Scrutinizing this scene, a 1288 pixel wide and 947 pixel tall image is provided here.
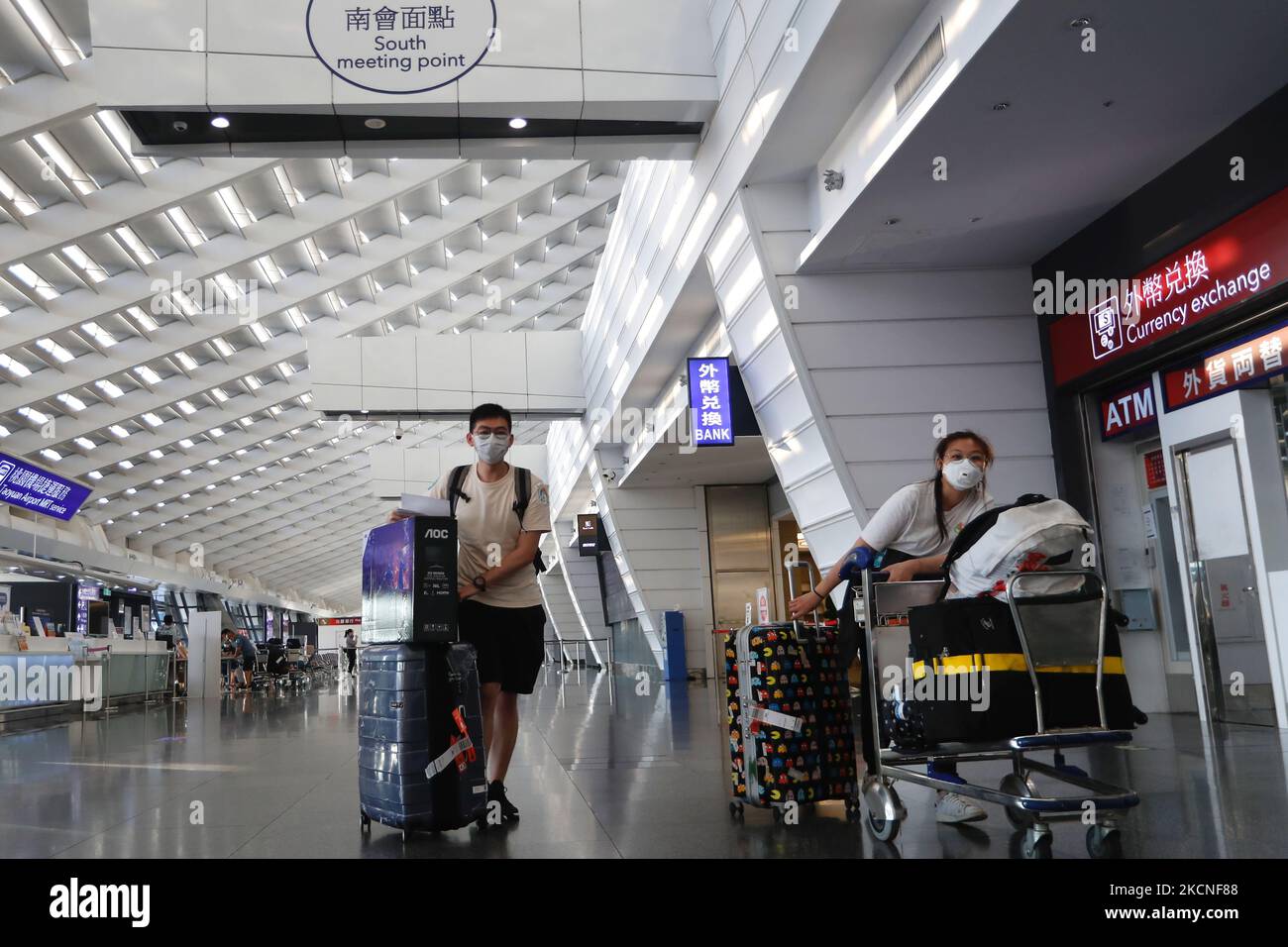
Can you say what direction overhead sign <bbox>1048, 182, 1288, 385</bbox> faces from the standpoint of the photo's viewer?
facing the viewer and to the left of the viewer

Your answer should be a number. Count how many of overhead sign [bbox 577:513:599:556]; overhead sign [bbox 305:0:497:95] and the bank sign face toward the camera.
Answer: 3

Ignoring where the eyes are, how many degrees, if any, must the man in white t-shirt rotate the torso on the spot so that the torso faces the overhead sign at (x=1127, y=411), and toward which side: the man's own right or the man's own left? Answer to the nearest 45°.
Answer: approximately 135° to the man's own left

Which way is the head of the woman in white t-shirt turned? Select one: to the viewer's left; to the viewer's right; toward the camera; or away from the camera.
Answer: toward the camera

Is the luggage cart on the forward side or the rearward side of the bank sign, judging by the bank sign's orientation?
on the forward side

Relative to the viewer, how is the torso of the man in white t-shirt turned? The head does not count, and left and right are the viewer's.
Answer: facing the viewer

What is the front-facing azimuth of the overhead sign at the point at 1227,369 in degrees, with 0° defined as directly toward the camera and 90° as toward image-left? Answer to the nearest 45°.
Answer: approximately 45°

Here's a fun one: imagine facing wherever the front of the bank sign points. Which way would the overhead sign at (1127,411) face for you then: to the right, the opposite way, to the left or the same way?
to the right

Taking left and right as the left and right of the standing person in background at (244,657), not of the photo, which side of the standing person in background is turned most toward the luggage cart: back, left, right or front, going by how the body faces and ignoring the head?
left

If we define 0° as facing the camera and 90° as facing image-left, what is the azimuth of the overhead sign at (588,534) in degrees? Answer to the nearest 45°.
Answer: approximately 0°

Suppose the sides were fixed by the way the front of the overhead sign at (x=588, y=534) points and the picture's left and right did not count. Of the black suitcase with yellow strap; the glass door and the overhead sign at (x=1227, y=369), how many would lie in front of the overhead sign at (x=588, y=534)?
3

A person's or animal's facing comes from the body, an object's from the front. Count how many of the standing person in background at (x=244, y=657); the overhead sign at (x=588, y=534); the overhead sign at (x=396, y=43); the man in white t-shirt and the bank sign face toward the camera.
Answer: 4

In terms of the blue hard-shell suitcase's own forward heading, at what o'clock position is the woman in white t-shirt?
The woman in white t-shirt is roughly at 8 o'clock from the blue hard-shell suitcase.

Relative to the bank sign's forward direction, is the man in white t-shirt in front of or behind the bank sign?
in front

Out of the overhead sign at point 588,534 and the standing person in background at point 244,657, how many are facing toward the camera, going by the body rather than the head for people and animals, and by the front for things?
1

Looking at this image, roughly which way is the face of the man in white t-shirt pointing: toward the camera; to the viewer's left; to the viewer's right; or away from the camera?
toward the camera
